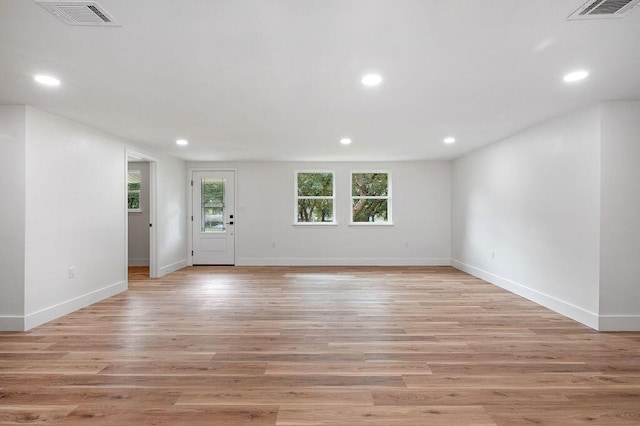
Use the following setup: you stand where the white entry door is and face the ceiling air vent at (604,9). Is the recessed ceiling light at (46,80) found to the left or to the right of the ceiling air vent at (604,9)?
right

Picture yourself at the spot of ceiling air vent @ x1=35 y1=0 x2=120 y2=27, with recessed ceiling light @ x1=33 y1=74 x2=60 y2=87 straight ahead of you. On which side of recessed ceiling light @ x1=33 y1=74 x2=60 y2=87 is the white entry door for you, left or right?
right

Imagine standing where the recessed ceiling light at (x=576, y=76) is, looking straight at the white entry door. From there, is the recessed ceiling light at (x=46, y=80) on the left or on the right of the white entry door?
left

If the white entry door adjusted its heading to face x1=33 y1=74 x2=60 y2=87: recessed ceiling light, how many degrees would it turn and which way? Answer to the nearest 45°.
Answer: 0° — it already faces it

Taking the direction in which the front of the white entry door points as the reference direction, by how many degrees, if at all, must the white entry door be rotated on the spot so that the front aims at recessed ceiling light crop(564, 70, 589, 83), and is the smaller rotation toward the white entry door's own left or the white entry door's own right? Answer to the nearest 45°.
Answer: approximately 45° to the white entry door's own left

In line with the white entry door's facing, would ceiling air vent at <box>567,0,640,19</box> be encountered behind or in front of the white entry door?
in front

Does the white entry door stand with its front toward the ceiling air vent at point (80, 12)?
yes

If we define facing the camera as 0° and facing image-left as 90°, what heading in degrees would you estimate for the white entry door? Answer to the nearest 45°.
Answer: approximately 0°
